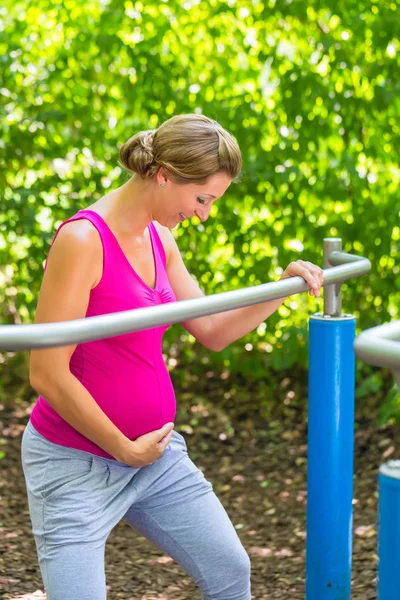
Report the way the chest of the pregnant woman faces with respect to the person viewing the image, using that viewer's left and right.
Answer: facing the viewer and to the right of the viewer

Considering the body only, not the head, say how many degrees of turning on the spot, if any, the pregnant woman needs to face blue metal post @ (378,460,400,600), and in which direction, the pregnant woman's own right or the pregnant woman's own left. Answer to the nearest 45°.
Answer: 0° — they already face it
